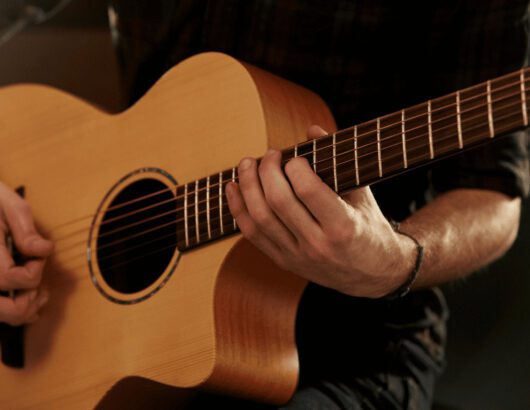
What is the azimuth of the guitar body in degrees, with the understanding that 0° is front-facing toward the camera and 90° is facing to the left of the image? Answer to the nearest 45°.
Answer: approximately 45°
